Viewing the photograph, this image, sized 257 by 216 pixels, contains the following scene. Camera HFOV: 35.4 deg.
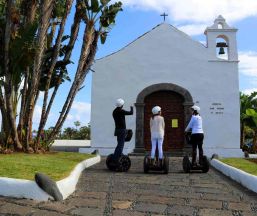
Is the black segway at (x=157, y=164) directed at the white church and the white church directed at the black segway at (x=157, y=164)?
yes

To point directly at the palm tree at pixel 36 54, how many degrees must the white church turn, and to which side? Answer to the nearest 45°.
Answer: approximately 45° to its right

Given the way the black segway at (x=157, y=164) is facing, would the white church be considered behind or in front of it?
in front

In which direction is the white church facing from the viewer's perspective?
toward the camera

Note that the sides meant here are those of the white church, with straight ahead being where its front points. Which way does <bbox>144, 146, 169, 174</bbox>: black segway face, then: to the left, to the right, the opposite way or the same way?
the opposite way

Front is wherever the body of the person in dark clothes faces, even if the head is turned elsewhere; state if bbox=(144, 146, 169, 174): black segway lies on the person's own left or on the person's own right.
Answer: on the person's own right

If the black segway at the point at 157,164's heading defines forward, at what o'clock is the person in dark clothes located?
The person in dark clothes is roughly at 9 o'clock from the black segway.

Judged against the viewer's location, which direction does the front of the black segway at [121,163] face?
facing away from the viewer and to the right of the viewer

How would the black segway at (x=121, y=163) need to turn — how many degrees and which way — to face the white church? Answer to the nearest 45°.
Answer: approximately 45° to its left

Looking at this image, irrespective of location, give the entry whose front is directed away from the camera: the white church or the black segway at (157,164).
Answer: the black segway

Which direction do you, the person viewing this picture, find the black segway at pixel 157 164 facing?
facing away from the viewer

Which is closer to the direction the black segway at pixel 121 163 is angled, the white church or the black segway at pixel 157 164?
the white church

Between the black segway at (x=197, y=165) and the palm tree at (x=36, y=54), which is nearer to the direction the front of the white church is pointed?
the black segway

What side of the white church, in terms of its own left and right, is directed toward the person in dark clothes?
front

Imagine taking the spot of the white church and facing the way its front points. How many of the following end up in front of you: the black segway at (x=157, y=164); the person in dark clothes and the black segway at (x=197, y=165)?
3

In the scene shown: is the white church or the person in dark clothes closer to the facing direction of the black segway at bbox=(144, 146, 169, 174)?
the white church

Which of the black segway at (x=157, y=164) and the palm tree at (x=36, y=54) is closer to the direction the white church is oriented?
the black segway

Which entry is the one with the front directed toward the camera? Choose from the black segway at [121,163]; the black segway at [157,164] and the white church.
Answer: the white church

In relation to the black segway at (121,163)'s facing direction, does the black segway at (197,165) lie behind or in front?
in front
